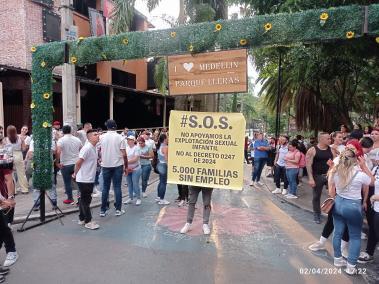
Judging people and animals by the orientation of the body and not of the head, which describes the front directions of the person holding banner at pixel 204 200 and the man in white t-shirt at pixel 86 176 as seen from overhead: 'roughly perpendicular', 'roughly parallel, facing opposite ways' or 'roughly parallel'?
roughly perpendicular

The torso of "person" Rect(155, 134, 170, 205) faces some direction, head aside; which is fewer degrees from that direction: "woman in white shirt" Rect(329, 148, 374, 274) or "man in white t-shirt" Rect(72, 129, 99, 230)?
the woman in white shirt

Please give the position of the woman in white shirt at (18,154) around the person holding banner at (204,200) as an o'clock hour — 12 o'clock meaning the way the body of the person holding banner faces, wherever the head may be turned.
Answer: The woman in white shirt is roughly at 4 o'clock from the person holding banner.

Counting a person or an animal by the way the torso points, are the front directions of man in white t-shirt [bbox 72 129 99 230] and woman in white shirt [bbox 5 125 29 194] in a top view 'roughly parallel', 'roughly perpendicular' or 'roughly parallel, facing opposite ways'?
roughly perpendicular
